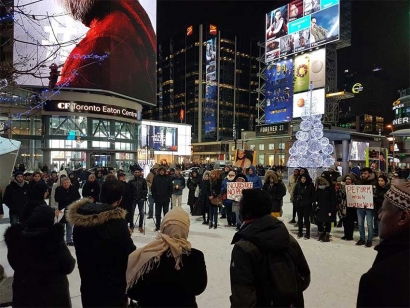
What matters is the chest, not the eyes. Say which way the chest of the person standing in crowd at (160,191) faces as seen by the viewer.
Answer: toward the camera

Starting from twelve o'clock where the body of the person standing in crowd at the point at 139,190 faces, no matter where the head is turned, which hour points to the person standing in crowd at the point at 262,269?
the person standing in crowd at the point at 262,269 is roughly at 12 o'clock from the person standing in crowd at the point at 139,190.

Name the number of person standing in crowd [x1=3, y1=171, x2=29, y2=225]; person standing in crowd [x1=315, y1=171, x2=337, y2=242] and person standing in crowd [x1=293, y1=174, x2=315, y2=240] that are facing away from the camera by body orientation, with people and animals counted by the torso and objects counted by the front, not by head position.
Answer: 0

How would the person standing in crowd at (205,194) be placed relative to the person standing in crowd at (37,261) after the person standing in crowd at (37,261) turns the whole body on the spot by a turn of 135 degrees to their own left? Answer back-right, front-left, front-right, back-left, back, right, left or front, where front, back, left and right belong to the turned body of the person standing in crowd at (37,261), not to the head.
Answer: back

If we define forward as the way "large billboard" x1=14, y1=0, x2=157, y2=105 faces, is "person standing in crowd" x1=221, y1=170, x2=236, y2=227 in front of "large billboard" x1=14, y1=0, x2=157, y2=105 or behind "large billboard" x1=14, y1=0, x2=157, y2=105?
in front

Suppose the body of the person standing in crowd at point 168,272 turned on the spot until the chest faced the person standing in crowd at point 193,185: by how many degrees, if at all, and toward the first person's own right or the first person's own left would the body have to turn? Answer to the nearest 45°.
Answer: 0° — they already face them

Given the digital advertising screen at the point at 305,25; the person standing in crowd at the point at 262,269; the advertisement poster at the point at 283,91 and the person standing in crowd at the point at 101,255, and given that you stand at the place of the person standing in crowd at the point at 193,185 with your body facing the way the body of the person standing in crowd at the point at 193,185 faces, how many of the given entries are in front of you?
2

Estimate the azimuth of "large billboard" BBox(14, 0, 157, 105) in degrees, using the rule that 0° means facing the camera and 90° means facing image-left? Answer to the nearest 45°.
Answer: approximately 0°

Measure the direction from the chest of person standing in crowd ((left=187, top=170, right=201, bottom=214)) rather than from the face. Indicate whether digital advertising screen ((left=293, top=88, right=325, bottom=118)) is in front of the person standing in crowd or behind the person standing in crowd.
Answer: behind

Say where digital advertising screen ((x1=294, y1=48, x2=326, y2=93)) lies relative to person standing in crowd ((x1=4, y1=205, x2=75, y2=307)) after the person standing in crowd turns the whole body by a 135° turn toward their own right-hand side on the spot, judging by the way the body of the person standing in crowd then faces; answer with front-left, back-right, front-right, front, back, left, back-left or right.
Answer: left

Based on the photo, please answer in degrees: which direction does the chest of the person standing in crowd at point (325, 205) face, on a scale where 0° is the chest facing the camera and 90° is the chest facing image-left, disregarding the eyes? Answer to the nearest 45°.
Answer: approximately 45°

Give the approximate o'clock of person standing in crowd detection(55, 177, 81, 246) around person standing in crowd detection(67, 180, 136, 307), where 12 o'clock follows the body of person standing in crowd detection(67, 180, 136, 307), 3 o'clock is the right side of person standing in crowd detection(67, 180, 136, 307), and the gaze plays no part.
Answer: person standing in crowd detection(55, 177, 81, 246) is roughly at 10 o'clock from person standing in crowd detection(67, 180, 136, 307).

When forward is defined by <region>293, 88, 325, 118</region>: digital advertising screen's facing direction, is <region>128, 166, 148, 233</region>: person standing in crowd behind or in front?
in front

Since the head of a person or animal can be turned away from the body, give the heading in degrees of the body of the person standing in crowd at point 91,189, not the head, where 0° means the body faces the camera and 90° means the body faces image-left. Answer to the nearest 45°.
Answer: approximately 0°

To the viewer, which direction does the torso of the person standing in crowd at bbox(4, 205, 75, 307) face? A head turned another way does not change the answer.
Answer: away from the camera

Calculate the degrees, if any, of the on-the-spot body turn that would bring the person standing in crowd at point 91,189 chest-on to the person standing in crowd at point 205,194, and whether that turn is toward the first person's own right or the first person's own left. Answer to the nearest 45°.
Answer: approximately 90° to the first person's own left

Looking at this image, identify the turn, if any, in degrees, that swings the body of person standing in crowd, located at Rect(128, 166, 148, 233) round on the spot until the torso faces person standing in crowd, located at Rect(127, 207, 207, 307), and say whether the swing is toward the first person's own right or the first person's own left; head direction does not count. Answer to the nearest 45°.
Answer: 0° — they already face them

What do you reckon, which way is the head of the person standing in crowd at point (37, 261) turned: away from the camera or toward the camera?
away from the camera

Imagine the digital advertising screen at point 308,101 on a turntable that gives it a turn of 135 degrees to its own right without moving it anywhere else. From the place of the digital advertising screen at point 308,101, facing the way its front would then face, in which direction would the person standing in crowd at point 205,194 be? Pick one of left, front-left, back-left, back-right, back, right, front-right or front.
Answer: back

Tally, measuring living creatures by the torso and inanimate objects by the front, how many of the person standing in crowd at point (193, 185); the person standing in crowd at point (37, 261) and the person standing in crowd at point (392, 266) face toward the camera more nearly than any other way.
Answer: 1
